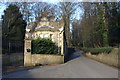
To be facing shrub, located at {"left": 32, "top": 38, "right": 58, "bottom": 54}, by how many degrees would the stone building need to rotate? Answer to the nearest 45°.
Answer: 0° — it already faces it

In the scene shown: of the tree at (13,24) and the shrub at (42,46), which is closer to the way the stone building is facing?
the shrub

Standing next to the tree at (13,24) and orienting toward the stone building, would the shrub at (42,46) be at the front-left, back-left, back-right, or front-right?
front-right

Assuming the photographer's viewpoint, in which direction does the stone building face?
facing the viewer

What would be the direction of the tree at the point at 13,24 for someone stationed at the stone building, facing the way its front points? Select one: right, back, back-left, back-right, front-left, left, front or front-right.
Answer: back-right
